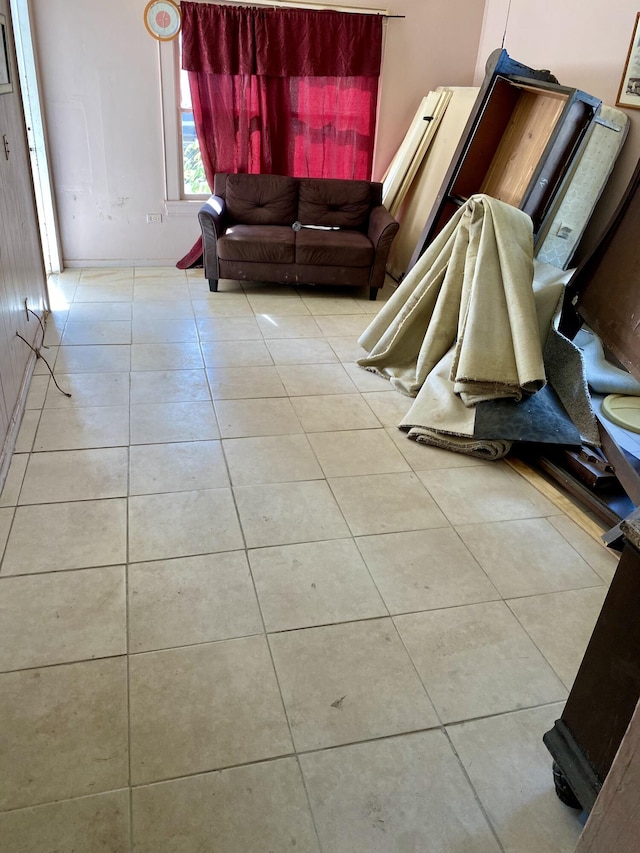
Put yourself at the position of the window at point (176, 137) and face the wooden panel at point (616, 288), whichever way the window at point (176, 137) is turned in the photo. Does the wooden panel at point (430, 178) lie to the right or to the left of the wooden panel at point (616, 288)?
left

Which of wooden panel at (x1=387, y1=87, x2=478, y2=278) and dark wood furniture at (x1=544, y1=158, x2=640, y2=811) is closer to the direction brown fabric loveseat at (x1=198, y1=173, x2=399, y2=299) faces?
the dark wood furniture

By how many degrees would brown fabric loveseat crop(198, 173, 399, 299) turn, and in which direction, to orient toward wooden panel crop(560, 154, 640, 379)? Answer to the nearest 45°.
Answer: approximately 45° to its left

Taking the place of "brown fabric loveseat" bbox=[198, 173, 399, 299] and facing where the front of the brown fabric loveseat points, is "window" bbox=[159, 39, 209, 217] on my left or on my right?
on my right

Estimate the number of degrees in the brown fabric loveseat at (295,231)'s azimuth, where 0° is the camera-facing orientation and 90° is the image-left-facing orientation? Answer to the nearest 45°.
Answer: approximately 0°
